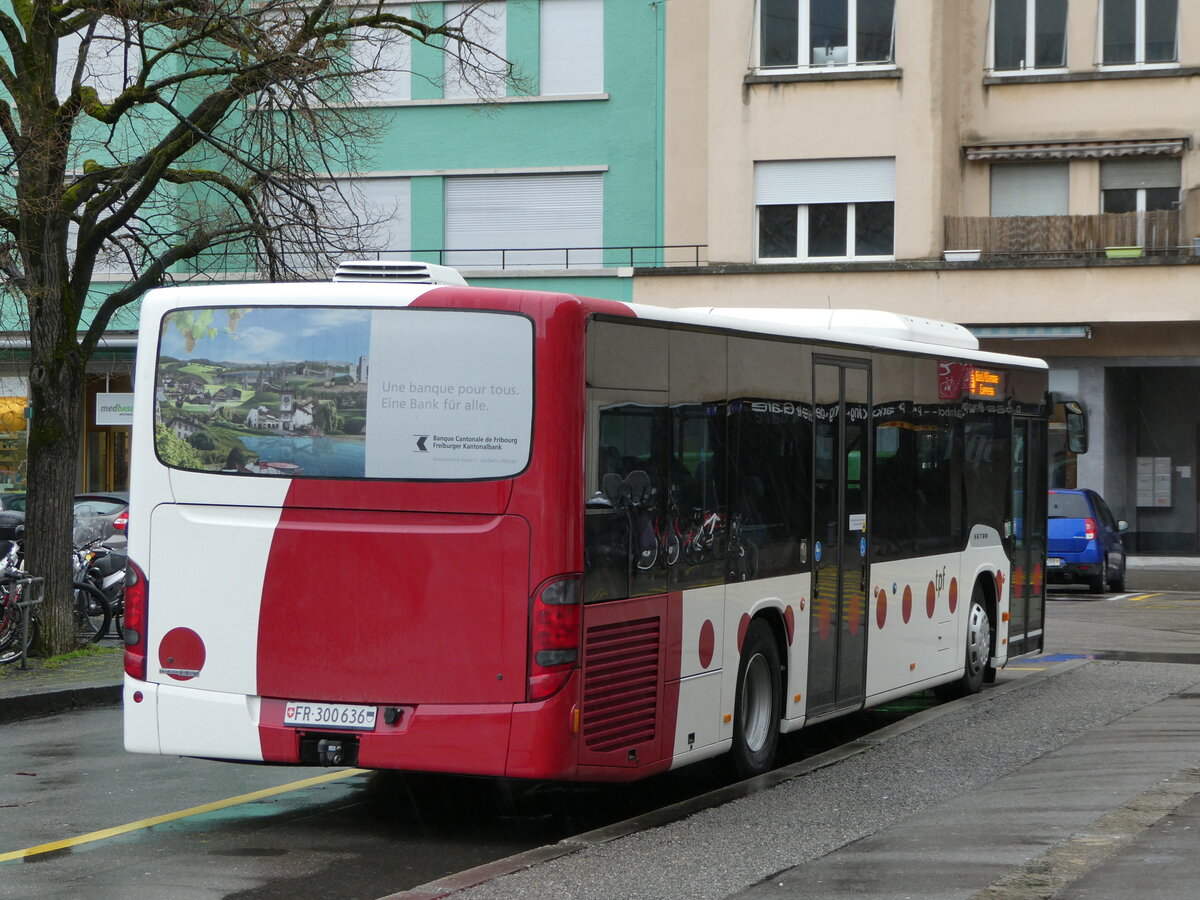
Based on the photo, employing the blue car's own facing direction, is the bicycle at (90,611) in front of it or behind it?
behind

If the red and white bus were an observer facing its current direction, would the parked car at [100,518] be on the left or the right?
on its left

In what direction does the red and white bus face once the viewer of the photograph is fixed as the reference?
facing away from the viewer and to the right of the viewer

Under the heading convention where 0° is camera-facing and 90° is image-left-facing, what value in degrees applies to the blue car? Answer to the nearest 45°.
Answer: approximately 225°

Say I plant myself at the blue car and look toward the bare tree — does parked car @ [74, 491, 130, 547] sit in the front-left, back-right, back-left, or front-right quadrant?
front-right

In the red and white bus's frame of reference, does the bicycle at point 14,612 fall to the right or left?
on its left

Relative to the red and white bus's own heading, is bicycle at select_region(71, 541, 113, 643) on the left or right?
on its left

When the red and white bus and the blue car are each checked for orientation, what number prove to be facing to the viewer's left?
0

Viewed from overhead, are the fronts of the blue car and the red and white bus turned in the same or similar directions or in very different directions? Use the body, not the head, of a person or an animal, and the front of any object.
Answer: same or similar directions

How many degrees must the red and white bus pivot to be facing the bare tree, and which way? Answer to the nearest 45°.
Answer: approximately 90° to its left

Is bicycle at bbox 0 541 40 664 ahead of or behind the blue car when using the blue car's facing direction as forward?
behind
